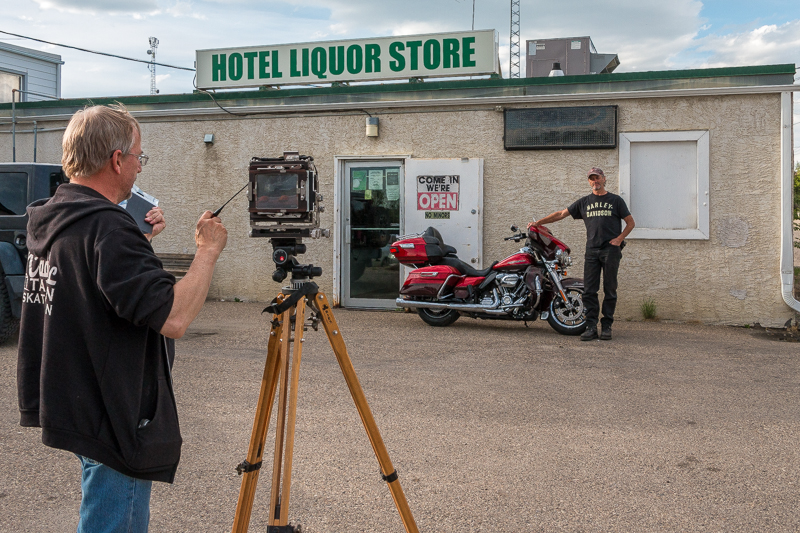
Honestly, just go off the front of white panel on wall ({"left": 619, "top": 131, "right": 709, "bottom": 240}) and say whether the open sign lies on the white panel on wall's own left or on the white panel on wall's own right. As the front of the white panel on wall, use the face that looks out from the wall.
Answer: on the white panel on wall's own right

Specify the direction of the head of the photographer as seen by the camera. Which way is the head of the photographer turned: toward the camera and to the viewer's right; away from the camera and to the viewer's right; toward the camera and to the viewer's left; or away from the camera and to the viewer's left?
away from the camera and to the viewer's right

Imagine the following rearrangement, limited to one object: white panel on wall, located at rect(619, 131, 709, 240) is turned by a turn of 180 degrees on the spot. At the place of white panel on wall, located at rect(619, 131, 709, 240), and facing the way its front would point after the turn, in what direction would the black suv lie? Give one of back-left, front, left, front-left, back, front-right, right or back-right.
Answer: back-left

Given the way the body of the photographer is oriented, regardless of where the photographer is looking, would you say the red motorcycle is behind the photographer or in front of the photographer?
in front

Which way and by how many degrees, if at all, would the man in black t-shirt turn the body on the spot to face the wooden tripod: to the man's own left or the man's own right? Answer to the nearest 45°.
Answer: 0° — they already face it

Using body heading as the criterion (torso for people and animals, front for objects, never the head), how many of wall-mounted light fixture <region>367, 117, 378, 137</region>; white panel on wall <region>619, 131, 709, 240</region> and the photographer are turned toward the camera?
2

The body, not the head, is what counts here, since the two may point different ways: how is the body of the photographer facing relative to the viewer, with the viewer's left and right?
facing away from the viewer and to the right of the viewer
